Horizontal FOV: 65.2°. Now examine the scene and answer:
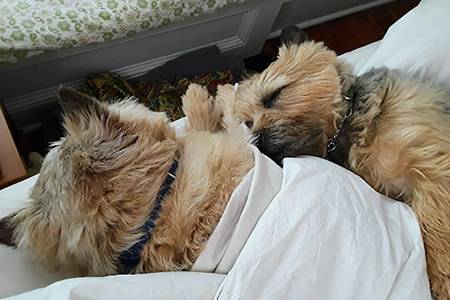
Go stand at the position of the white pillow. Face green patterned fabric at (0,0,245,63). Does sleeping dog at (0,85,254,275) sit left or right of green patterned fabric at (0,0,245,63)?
left

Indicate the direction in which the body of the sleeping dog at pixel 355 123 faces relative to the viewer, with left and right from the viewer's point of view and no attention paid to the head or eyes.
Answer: facing to the left of the viewer
